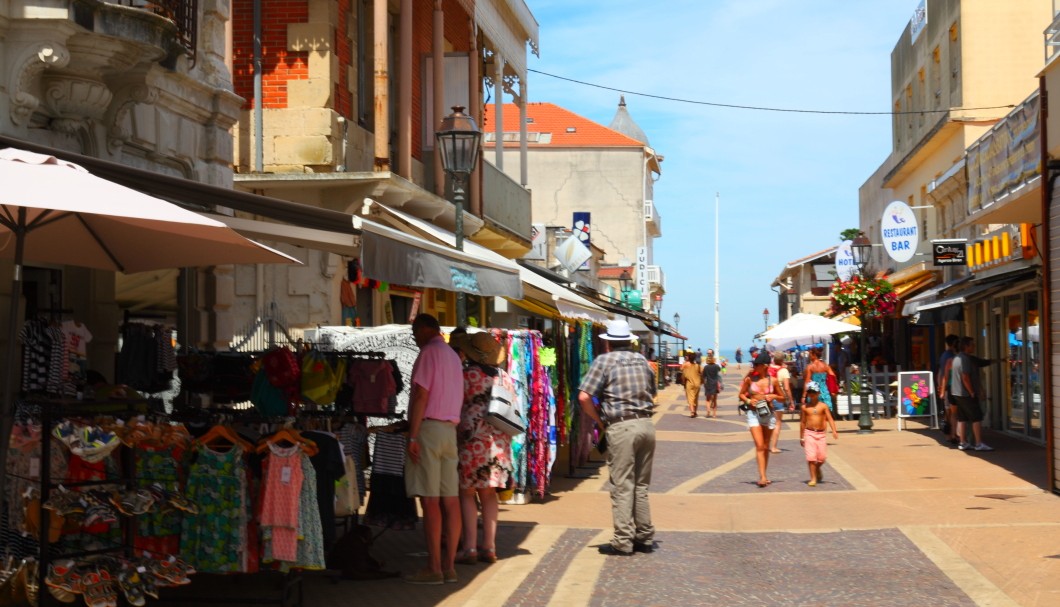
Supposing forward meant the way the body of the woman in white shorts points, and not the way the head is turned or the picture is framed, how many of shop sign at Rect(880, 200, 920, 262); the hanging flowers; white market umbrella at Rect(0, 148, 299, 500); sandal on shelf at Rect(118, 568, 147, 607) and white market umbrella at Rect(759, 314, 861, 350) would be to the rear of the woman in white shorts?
3

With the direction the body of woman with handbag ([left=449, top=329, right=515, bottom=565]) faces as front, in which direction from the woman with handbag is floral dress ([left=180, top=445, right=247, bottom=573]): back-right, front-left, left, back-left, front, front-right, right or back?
left

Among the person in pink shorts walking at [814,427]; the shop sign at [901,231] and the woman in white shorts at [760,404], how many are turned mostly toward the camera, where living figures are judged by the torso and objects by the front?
3

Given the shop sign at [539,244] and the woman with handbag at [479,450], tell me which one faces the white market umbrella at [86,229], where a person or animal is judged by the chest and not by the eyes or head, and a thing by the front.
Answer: the shop sign

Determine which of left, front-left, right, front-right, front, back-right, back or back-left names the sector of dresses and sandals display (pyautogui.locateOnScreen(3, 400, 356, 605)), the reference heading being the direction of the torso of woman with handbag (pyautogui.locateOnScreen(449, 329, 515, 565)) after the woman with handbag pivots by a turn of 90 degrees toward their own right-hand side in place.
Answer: back

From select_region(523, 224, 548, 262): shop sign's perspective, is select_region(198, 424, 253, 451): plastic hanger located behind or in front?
in front

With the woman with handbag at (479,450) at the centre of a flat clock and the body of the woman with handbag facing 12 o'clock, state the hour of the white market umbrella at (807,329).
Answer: The white market umbrella is roughly at 2 o'clock from the woman with handbag.

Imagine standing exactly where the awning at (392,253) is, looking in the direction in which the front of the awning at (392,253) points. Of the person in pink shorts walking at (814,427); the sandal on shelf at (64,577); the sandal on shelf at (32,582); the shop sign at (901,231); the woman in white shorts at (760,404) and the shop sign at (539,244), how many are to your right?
2

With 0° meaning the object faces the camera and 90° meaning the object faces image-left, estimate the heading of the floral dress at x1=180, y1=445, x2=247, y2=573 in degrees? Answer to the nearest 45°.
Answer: approximately 0°

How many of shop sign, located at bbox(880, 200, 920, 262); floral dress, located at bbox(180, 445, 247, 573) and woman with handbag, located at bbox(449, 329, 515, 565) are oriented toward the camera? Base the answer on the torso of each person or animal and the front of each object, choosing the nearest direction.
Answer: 2

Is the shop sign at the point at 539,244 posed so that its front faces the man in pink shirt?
yes

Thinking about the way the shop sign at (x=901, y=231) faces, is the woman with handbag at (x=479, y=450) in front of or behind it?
in front

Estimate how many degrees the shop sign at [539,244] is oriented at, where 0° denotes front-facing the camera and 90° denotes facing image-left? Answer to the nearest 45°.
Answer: approximately 0°
